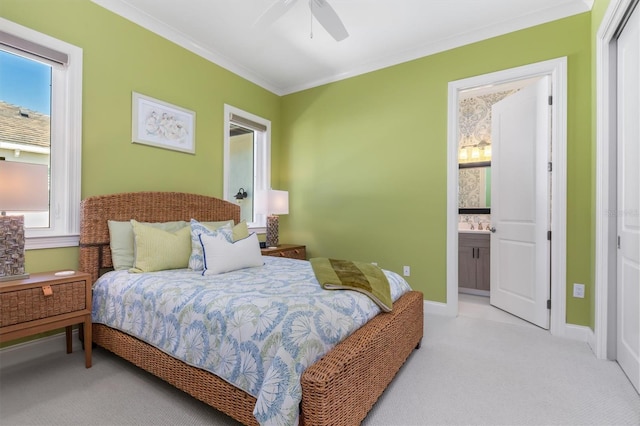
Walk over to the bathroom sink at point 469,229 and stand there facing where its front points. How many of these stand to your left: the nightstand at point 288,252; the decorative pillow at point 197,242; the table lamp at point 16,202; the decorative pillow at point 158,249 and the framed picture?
0

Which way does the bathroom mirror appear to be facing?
toward the camera

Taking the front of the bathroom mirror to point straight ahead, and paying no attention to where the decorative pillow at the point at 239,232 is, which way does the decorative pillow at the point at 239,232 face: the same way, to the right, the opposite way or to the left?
to the left

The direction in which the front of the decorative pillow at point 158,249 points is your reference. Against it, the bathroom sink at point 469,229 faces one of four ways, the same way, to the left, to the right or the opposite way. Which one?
to the right

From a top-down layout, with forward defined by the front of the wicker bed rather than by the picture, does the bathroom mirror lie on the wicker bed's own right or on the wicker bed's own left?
on the wicker bed's own left

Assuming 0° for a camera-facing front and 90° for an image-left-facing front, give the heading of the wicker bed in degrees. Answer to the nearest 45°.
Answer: approximately 315°

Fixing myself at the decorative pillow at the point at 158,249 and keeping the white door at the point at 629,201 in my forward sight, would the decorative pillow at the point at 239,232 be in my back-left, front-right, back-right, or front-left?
front-left

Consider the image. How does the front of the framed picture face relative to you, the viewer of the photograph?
facing the viewer and to the right of the viewer

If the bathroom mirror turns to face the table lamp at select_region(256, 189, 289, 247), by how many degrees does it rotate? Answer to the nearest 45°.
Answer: approximately 45° to its right

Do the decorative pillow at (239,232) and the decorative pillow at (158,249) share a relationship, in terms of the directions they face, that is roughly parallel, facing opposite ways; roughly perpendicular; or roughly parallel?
roughly parallel

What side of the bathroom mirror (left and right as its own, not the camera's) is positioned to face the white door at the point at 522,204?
front

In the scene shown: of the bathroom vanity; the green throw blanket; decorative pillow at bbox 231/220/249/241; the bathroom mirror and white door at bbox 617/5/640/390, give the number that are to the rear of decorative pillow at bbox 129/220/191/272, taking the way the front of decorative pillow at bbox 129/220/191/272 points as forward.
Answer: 0

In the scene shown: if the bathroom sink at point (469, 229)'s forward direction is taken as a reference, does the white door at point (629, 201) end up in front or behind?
in front

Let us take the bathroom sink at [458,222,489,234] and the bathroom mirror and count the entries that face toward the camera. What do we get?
2

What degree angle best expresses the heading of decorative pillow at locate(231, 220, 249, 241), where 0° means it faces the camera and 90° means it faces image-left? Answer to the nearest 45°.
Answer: approximately 315°

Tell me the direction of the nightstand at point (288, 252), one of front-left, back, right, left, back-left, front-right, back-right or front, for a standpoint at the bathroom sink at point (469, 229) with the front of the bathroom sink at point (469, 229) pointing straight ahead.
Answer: front-right
